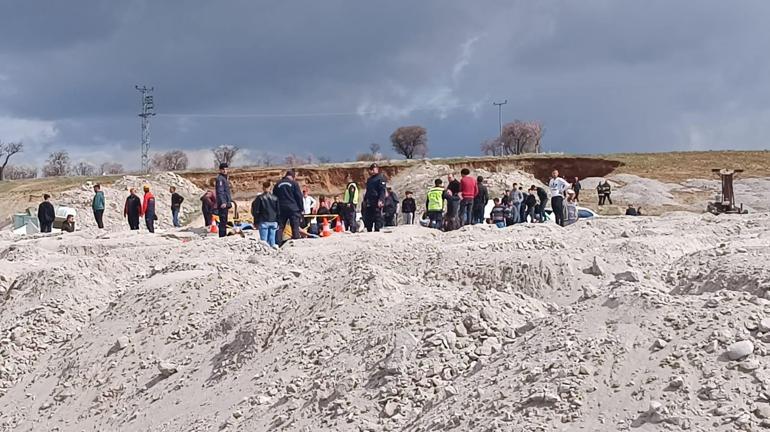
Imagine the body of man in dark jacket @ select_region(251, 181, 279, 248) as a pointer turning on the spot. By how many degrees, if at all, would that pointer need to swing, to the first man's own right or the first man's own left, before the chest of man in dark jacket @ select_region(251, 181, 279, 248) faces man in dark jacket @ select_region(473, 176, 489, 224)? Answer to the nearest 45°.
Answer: approximately 45° to the first man's own right

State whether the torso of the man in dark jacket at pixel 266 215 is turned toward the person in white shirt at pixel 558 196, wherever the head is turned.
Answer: no

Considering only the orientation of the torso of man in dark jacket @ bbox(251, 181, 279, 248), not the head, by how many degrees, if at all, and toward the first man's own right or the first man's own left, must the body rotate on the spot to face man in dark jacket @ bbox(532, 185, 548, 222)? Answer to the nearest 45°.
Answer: approximately 45° to the first man's own right

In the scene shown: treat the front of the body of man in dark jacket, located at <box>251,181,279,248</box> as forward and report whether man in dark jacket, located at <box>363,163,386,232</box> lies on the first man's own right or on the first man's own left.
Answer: on the first man's own right

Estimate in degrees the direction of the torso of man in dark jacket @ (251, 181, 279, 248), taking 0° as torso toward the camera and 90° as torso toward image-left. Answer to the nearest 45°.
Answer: approximately 180°

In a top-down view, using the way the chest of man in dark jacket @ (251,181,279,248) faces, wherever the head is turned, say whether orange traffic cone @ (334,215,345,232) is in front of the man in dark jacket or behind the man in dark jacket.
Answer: in front

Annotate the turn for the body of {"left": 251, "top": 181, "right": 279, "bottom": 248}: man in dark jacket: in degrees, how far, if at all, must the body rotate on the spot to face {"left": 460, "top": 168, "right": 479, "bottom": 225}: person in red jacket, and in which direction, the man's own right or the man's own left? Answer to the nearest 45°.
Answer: approximately 45° to the man's own right

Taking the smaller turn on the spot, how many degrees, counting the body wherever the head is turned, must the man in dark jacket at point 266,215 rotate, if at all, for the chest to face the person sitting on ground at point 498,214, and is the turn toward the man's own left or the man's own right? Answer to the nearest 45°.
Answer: approximately 45° to the man's own right
